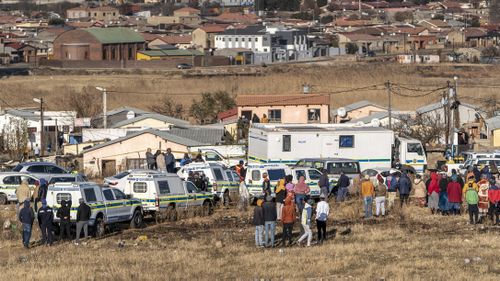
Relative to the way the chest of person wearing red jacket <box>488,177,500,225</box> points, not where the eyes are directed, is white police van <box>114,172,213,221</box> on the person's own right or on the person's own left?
on the person's own left

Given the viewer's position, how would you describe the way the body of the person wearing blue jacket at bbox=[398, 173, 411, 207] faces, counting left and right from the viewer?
facing away from the viewer

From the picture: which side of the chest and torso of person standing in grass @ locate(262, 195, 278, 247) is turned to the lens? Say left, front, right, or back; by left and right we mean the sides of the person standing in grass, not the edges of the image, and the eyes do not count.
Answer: back

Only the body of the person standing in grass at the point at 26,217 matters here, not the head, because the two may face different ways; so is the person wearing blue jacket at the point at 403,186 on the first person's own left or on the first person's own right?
on the first person's own right

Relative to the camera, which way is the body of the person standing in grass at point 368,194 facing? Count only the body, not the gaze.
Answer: away from the camera

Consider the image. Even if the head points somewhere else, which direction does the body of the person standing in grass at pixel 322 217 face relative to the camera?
away from the camera

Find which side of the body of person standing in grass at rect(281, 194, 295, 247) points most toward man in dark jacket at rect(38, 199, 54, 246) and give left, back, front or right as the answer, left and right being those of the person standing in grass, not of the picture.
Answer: left

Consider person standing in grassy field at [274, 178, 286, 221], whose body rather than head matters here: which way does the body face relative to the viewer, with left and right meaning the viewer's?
facing away from the viewer

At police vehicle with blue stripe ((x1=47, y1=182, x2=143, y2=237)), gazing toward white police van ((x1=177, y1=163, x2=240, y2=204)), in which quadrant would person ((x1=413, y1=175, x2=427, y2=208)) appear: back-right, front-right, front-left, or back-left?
front-right

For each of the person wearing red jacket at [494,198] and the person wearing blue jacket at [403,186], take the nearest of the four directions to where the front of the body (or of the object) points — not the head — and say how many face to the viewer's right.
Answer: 0

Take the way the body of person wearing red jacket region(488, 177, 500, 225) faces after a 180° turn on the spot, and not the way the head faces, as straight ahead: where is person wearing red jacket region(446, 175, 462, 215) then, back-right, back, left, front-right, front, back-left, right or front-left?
back-right

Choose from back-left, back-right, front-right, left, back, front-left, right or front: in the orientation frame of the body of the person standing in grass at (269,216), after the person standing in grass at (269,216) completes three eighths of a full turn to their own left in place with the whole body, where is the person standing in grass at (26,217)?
front-right
